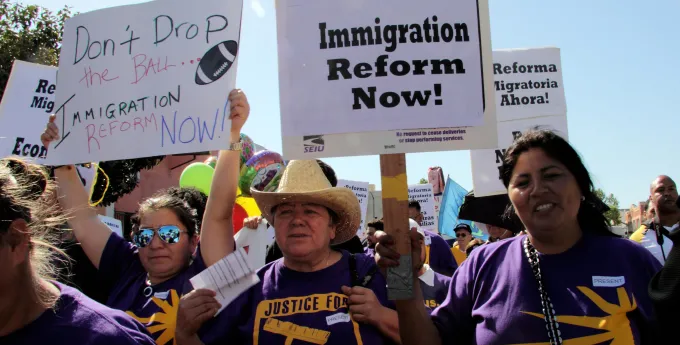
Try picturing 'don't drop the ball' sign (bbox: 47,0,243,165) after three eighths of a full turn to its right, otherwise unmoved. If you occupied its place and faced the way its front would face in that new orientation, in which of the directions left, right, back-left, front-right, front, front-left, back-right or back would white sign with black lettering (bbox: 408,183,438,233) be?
right

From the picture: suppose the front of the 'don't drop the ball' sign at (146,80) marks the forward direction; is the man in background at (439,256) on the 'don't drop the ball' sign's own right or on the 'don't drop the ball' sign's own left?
on the 'don't drop the ball' sign's own left

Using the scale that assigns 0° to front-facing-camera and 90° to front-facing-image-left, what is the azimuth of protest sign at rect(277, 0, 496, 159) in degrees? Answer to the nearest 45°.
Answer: approximately 0°

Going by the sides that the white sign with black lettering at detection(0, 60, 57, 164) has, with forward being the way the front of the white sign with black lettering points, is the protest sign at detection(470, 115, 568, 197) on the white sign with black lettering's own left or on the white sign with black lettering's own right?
on the white sign with black lettering's own left

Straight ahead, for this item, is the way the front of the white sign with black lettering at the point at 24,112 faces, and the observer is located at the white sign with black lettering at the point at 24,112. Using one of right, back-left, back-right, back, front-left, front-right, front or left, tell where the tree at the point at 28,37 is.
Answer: back

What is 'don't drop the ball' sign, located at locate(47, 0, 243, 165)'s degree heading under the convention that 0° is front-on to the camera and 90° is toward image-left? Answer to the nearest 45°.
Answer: approximately 0°

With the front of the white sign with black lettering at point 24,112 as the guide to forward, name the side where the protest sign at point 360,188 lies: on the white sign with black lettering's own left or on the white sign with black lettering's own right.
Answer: on the white sign with black lettering's own left
